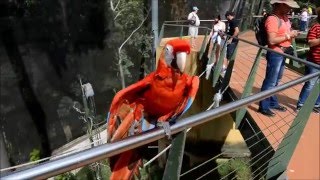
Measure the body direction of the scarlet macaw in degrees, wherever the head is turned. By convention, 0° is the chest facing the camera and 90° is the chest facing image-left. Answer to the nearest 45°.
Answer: approximately 315°

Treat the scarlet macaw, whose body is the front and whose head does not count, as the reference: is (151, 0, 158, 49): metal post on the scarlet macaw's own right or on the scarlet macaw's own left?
on the scarlet macaw's own left

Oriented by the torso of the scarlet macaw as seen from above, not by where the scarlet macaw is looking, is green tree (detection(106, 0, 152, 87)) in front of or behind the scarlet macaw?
behind

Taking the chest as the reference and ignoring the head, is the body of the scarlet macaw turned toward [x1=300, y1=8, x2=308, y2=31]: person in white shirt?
no

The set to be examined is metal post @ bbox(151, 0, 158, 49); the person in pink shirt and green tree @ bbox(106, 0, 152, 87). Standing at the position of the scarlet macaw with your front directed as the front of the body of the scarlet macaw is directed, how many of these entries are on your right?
0

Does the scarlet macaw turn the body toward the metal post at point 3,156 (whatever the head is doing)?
no

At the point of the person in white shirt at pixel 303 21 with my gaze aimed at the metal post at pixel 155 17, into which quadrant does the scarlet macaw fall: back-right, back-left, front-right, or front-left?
front-left

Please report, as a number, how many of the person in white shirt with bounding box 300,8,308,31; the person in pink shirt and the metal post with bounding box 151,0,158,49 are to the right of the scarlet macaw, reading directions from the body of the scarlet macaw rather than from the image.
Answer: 0

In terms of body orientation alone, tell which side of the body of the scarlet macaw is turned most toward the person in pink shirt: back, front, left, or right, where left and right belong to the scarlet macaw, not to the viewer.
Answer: left

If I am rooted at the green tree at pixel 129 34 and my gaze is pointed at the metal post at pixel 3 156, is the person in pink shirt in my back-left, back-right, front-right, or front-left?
front-left

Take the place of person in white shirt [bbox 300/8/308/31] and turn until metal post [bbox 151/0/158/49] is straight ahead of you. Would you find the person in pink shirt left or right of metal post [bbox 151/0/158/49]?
left
